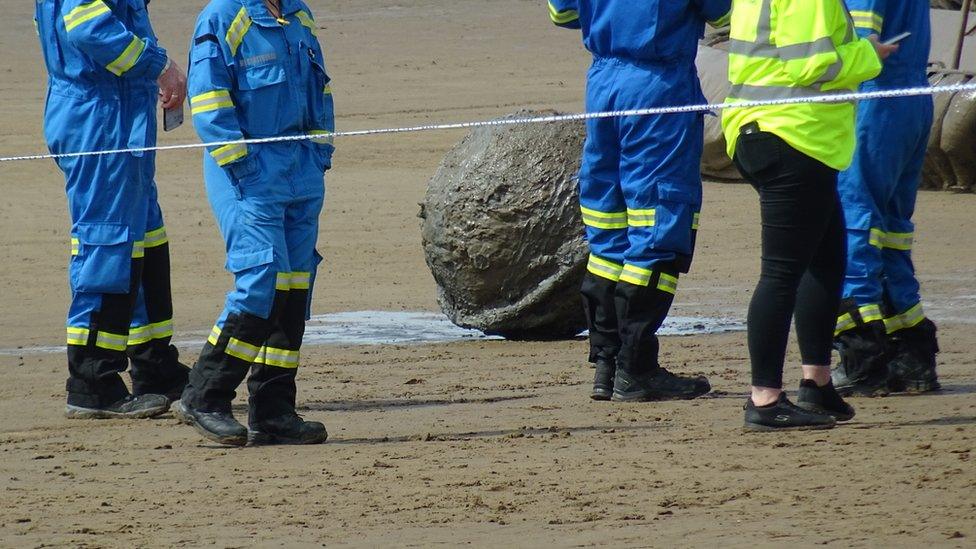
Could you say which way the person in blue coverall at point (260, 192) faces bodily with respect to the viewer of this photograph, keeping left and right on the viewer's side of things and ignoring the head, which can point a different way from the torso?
facing the viewer and to the right of the viewer

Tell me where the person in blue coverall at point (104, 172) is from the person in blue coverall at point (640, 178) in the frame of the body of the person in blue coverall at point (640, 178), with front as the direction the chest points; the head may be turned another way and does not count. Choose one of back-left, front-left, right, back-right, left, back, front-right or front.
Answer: back-left

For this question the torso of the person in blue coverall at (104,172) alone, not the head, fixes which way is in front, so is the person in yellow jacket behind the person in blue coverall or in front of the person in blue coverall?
in front

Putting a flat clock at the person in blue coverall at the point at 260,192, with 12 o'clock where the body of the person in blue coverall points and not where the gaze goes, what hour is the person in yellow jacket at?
The person in yellow jacket is roughly at 11 o'clock from the person in blue coverall.

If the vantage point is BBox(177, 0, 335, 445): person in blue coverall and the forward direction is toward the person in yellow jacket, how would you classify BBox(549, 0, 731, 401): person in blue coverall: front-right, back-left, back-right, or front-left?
front-left

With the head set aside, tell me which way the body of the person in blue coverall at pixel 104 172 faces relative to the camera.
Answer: to the viewer's right

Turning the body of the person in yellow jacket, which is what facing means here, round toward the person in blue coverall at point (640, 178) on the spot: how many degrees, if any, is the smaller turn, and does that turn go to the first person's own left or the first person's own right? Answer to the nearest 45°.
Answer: approximately 135° to the first person's own left

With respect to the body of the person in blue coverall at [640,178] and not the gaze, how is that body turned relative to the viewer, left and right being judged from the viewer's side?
facing away from the viewer and to the right of the viewer

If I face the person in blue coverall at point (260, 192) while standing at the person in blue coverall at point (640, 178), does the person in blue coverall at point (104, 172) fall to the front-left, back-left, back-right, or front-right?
front-right

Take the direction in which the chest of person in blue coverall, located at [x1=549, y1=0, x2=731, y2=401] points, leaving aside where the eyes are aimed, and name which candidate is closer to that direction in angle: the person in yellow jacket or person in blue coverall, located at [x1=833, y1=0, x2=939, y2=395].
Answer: the person in blue coverall
